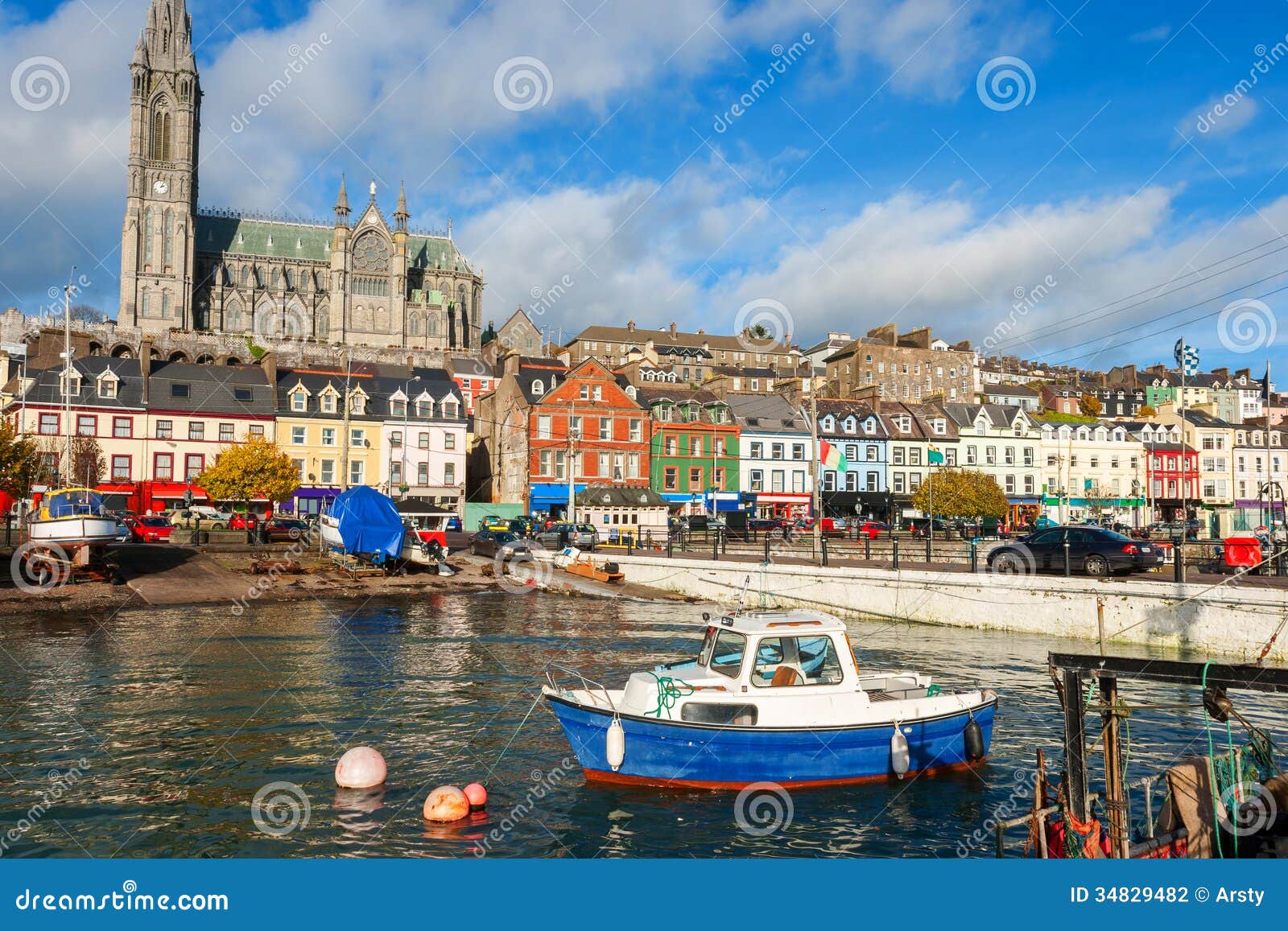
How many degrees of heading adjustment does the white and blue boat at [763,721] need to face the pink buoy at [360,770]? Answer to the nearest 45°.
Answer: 0° — it already faces it

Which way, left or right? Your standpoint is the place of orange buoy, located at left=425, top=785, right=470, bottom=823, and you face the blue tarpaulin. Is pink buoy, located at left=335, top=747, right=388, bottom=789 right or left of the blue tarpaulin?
left

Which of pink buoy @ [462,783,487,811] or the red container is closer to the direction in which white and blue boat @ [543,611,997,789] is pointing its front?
the pink buoy

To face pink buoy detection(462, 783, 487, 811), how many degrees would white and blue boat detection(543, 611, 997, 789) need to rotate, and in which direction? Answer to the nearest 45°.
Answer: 0° — it already faces it

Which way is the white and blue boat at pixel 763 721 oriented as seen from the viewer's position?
to the viewer's left

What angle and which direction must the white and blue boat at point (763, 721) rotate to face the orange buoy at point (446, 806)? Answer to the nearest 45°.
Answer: approximately 45° to its left

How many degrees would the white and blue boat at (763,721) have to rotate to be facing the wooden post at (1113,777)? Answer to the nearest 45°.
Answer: approximately 135° to its left

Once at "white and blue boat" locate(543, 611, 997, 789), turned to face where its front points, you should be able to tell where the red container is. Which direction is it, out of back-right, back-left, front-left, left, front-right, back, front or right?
back-right

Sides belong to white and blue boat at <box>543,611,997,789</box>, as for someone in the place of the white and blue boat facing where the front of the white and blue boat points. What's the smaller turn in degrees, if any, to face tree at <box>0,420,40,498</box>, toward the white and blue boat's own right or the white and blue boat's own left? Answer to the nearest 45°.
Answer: approximately 45° to the white and blue boat's own right

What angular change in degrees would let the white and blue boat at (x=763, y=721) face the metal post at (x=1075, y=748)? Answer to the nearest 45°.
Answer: approximately 135° to its left

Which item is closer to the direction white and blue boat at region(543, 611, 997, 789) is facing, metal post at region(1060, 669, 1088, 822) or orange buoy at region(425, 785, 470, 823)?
the orange buoy

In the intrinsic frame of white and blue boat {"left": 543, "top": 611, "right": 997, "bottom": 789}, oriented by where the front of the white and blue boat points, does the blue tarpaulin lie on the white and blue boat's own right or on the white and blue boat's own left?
on the white and blue boat's own right
